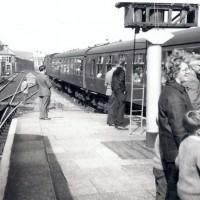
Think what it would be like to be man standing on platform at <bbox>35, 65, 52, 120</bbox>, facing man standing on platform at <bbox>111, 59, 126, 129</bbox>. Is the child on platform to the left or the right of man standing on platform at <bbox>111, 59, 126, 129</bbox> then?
right

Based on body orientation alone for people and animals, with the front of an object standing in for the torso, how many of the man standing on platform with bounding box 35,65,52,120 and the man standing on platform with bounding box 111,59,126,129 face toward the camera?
0

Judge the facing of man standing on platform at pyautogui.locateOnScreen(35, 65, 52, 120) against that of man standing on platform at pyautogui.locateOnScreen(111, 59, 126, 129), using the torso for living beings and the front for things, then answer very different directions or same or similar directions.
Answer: same or similar directions

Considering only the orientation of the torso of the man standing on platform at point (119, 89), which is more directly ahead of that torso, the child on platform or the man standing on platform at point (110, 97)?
the man standing on platform

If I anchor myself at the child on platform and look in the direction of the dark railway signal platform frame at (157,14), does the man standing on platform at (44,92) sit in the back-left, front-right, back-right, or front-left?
front-left
